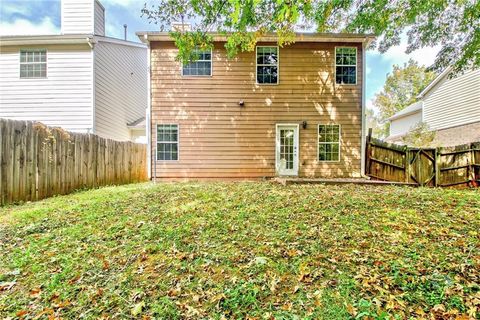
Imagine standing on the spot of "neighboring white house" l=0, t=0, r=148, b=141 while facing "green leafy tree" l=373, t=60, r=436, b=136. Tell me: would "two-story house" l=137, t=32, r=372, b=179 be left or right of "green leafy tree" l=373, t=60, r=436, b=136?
right

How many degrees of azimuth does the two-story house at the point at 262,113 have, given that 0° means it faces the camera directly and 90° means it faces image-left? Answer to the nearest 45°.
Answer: approximately 180°

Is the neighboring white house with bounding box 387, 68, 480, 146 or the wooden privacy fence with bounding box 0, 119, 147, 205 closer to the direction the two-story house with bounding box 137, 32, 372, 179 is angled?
the neighboring white house

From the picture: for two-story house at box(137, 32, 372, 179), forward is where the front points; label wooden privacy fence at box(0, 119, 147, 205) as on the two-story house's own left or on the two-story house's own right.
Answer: on the two-story house's own left

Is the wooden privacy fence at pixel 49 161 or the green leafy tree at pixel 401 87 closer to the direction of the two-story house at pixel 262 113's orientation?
the green leafy tree

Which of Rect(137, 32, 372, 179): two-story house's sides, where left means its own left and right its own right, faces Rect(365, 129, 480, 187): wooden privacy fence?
right

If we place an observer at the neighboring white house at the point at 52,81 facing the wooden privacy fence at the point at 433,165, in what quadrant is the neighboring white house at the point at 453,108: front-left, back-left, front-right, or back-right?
front-left

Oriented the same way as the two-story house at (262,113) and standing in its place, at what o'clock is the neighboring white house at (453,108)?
The neighboring white house is roughly at 2 o'clock from the two-story house.

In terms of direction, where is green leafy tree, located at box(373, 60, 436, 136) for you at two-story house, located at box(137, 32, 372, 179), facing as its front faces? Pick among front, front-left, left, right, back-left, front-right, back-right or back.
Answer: front-right

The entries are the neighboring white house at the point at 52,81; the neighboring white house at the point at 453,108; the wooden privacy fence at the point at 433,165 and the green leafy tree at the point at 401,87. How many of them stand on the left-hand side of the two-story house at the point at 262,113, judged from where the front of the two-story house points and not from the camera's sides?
1
